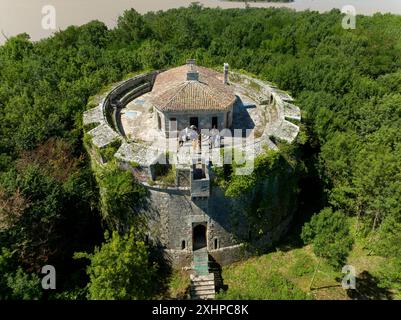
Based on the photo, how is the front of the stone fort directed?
toward the camera

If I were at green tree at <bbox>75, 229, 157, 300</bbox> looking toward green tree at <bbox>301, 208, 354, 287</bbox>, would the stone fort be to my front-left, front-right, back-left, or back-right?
front-left

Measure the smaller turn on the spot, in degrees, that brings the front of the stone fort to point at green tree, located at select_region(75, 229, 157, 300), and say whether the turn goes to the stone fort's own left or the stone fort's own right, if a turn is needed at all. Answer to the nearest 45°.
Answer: approximately 45° to the stone fort's own right

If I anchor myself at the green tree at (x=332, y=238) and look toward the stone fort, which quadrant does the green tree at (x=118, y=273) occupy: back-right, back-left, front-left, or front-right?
front-left

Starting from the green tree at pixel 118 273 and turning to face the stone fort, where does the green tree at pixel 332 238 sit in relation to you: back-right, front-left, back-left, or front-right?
front-right

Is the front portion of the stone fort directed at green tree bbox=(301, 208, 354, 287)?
no
